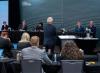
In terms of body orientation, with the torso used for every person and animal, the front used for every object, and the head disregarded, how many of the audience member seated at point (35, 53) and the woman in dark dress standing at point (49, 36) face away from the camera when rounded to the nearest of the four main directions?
2

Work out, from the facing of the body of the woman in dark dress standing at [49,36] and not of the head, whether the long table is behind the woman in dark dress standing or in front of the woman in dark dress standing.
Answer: in front

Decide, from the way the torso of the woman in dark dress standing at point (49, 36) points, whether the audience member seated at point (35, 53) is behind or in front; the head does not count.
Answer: behind

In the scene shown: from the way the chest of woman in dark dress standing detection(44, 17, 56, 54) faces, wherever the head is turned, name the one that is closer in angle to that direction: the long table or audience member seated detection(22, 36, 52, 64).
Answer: the long table

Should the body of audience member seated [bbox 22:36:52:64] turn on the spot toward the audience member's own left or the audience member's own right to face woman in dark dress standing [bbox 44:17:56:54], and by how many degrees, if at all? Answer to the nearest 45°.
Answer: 0° — they already face them

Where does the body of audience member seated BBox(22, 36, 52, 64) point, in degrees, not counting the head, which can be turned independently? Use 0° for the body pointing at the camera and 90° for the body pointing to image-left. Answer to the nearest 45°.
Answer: approximately 180°

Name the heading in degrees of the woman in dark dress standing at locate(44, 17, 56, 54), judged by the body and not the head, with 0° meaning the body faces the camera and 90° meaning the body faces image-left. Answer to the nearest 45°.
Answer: approximately 180°
